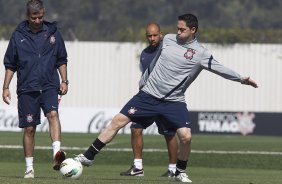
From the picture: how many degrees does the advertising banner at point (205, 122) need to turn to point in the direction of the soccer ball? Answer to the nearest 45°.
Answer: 0° — it already faces it

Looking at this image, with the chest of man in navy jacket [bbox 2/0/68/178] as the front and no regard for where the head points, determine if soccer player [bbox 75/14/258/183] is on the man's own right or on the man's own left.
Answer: on the man's own left

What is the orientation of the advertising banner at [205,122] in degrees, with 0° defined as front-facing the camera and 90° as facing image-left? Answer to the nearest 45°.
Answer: approximately 0°

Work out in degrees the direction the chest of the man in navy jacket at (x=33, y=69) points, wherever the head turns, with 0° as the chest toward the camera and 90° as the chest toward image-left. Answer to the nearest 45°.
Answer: approximately 0°
